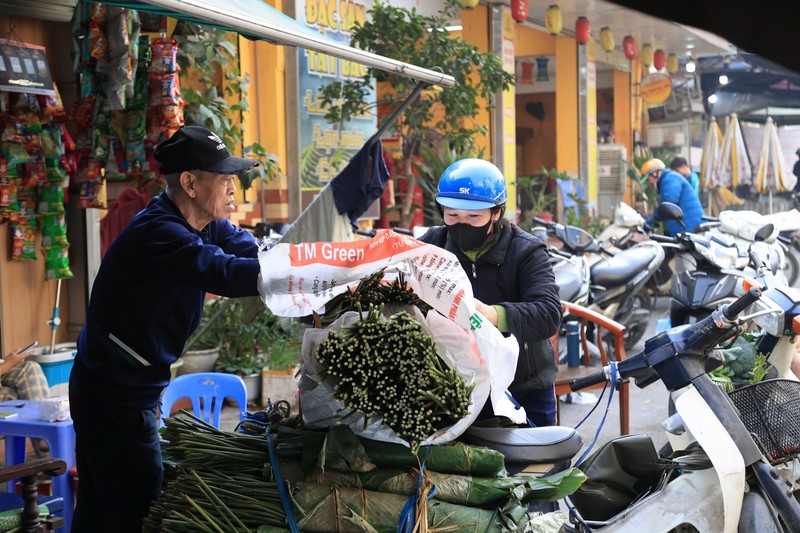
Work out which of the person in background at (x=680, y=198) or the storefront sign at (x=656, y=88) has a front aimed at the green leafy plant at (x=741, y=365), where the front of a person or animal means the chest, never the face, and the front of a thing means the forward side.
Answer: the storefront sign

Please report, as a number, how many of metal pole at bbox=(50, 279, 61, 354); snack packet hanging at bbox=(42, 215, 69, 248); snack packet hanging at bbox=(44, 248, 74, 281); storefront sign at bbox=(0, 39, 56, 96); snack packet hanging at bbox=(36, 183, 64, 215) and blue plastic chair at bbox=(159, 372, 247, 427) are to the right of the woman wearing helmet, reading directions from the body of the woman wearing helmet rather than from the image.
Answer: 6

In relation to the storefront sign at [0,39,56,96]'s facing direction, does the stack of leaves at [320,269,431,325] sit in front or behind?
in front

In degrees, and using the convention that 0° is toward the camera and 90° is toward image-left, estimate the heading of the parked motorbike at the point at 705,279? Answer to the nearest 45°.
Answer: approximately 45°

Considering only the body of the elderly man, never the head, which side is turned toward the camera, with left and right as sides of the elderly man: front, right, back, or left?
right

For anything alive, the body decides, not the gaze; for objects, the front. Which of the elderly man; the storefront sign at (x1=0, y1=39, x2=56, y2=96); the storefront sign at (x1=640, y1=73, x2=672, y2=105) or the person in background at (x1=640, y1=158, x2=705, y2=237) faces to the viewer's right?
the elderly man

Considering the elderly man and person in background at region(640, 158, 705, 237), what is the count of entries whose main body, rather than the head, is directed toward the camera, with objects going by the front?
0

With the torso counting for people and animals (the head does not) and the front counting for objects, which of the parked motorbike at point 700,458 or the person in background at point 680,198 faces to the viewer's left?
the person in background

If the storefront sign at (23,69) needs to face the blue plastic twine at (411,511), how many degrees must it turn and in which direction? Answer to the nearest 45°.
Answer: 0° — it already faces it

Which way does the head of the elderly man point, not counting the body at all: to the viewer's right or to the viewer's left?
to the viewer's right

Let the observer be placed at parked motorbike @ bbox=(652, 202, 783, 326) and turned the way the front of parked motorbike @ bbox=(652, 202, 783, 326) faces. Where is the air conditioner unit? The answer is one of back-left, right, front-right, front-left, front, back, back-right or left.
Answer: back-right

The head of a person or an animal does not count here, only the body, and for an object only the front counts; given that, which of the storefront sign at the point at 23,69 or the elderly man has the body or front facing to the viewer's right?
the elderly man
